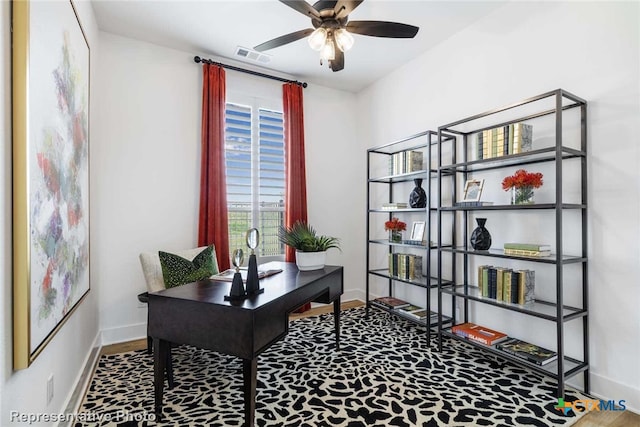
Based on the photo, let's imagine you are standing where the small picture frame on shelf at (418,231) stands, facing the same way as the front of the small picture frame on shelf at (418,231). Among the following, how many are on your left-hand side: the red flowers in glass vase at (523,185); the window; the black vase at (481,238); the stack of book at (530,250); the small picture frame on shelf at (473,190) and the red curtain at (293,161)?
4

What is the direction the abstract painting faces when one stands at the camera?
facing to the right of the viewer

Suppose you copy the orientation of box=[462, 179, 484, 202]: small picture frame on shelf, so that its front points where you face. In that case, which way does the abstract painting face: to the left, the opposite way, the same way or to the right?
the opposite way

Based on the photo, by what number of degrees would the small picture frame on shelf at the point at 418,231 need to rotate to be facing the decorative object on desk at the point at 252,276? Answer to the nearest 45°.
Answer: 0° — it already faces it

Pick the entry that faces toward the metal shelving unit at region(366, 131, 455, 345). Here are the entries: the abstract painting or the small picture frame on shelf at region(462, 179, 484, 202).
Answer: the abstract painting

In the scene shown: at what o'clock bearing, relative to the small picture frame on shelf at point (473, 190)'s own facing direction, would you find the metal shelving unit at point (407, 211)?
The metal shelving unit is roughly at 3 o'clock from the small picture frame on shelf.

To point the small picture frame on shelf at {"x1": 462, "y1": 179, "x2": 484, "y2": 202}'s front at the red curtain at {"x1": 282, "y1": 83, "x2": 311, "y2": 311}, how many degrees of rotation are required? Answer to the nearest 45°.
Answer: approximately 45° to its right
